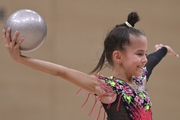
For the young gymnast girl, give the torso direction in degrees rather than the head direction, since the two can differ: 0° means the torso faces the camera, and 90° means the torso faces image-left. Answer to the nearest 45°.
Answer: approximately 315°
